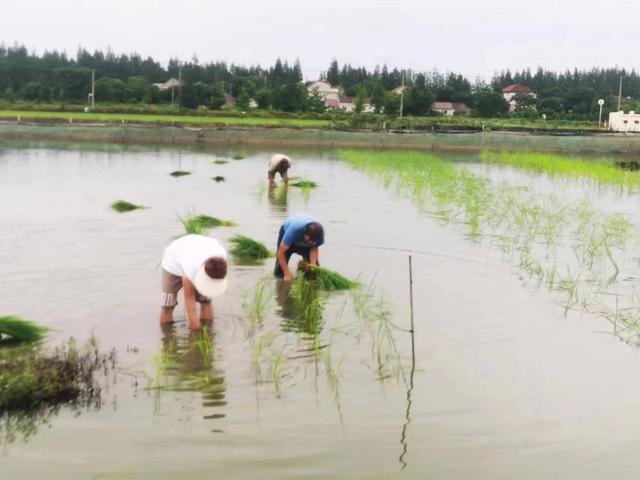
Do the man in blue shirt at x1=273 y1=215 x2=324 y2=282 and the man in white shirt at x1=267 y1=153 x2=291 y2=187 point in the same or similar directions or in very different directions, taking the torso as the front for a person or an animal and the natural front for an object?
same or similar directions

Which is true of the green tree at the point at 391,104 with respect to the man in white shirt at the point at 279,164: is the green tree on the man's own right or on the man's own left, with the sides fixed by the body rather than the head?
on the man's own left

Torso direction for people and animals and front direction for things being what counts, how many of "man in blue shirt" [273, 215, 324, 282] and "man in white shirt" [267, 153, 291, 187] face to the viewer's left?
0

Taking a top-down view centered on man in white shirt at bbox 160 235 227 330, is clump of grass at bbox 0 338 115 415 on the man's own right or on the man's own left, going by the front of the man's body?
on the man's own right

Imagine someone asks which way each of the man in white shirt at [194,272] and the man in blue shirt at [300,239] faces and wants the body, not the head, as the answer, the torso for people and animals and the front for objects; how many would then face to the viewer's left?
0

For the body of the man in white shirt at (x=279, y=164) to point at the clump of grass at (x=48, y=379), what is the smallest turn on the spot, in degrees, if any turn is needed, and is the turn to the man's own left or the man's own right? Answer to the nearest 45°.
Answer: approximately 45° to the man's own right

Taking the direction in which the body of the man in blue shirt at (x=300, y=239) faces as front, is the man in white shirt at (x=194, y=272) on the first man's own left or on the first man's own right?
on the first man's own right

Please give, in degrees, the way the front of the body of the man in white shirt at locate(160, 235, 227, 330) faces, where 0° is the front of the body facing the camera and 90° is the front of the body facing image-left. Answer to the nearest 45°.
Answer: approximately 315°

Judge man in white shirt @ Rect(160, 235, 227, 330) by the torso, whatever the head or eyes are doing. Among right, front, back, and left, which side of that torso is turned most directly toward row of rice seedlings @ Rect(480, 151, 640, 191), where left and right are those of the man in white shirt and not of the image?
left

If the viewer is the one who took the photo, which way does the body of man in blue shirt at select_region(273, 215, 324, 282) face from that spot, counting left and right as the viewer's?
facing the viewer and to the right of the viewer

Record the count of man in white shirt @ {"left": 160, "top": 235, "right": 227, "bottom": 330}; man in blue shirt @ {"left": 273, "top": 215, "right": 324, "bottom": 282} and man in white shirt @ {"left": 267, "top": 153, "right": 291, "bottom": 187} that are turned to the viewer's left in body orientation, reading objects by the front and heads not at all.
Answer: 0
